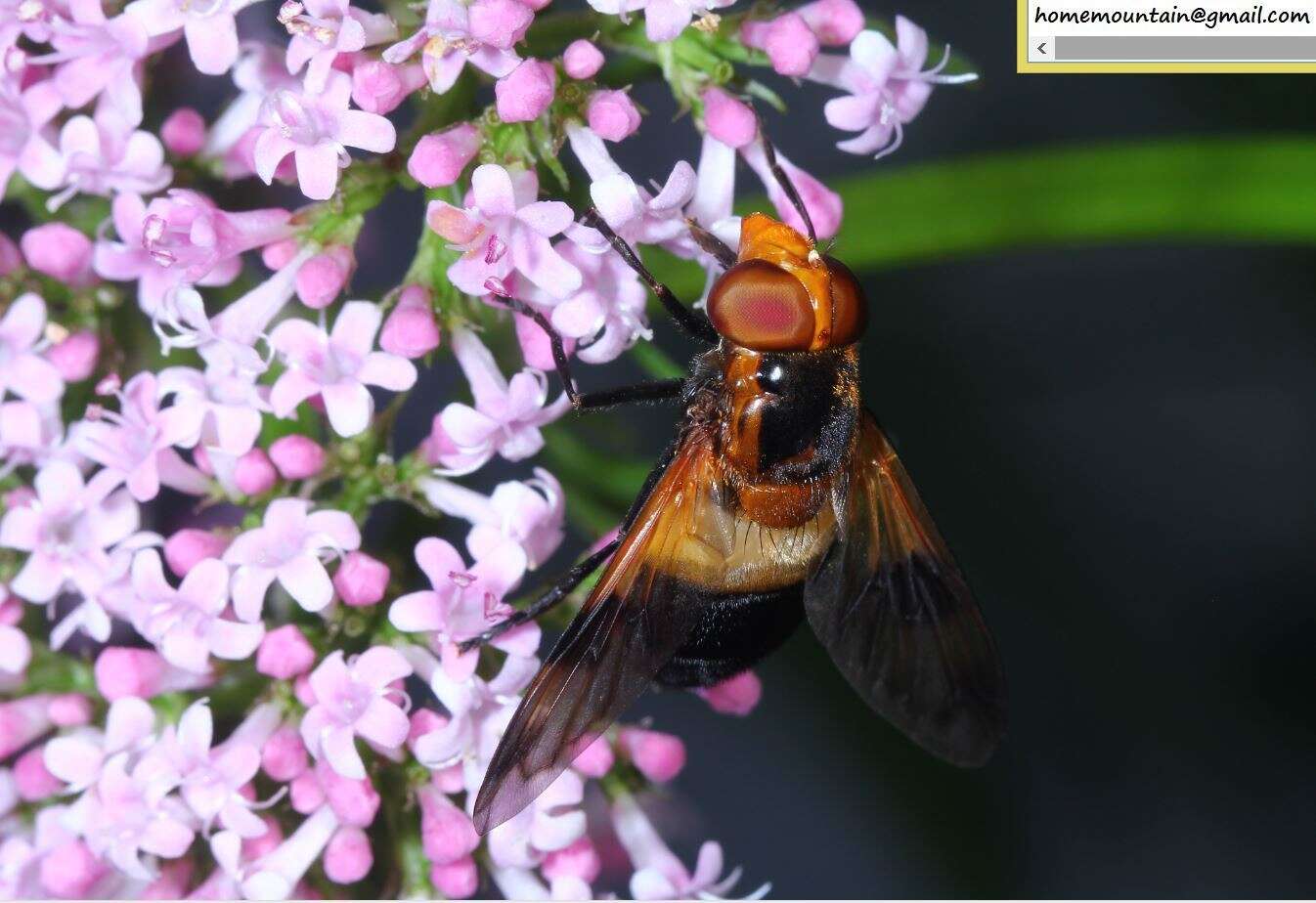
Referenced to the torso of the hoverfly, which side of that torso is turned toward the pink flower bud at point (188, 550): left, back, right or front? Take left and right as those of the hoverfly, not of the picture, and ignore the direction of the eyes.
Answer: left

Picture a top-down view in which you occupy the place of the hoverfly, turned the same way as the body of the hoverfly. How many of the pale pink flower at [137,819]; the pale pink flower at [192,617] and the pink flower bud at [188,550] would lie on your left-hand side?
3

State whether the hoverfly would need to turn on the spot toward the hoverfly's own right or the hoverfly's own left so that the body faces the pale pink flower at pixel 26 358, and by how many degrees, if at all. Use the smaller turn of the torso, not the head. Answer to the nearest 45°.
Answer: approximately 45° to the hoverfly's own left

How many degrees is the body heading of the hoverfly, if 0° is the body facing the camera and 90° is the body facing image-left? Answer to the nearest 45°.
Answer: approximately 180°

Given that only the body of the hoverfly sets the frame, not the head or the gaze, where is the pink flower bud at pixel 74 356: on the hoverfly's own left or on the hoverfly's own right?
on the hoverfly's own left

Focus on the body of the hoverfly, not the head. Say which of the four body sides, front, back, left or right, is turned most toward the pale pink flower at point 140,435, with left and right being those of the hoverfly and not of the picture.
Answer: left
